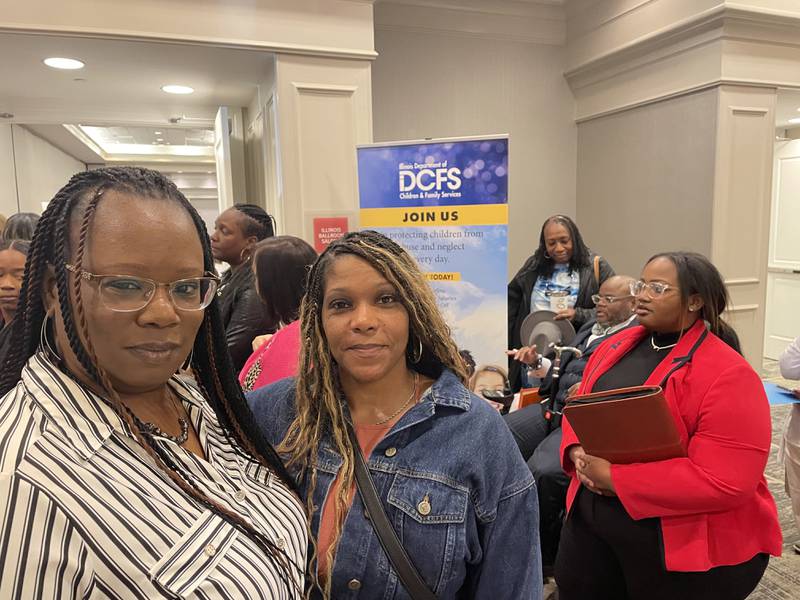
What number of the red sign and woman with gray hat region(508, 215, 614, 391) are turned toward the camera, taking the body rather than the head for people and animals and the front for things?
2

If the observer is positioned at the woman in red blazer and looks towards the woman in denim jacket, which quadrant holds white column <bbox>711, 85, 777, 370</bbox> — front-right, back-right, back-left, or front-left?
back-right

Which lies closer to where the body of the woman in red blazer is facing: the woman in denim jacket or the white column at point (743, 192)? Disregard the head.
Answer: the woman in denim jacket

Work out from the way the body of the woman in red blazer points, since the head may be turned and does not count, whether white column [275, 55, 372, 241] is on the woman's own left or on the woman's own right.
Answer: on the woman's own right

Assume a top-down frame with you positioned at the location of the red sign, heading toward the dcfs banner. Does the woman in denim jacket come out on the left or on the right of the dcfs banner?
right

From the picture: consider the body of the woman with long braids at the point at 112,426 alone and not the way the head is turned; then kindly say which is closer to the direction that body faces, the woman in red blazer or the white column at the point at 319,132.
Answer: the woman in red blazer

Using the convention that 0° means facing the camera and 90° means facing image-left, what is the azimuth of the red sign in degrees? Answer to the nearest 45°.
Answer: approximately 0°

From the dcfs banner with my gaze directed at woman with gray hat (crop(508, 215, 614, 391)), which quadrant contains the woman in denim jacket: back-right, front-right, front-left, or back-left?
back-right
